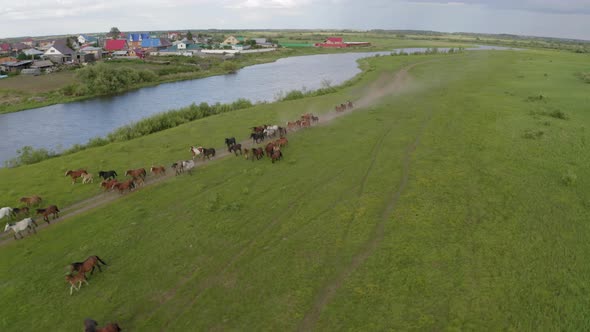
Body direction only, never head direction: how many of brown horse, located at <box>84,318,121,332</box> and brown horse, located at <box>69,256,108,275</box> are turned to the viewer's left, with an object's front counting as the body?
2

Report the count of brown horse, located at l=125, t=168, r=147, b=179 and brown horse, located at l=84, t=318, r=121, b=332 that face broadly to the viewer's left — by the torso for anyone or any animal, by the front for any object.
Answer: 2

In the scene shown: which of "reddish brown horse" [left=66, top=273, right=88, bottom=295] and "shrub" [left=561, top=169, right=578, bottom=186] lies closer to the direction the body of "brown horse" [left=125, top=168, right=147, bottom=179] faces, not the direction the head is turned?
the reddish brown horse

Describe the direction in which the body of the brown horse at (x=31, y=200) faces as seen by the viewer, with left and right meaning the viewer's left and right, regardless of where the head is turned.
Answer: facing to the left of the viewer

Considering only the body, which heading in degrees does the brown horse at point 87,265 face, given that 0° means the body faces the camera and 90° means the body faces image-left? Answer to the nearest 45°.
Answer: approximately 90°
